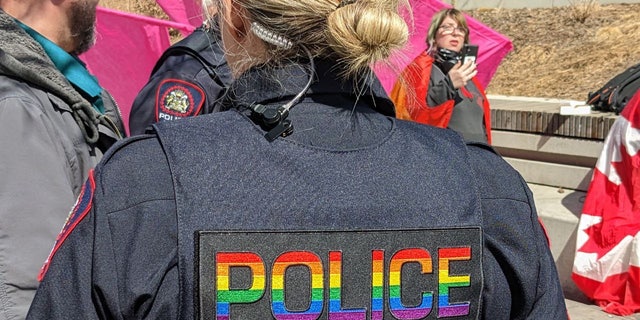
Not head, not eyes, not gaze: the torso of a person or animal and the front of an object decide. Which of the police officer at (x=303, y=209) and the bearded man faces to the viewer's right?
the bearded man

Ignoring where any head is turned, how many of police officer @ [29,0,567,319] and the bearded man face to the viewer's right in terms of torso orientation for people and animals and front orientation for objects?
1

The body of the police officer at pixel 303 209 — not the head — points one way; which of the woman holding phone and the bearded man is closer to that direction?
the woman holding phone

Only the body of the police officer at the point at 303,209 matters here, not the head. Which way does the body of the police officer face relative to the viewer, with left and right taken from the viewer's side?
facing away from the viewer

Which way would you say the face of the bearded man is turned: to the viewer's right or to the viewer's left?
to the viewer's right

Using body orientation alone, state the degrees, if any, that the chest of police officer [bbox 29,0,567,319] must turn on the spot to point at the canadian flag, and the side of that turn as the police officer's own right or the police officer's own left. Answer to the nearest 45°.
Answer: approximately 45° to the police officer's own right

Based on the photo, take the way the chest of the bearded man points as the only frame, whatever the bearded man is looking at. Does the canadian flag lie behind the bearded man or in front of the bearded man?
in front

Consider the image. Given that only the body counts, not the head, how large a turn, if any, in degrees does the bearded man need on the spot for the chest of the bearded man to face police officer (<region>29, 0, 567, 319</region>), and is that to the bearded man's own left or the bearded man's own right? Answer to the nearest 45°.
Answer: approximately 45° to the bearded man's own right

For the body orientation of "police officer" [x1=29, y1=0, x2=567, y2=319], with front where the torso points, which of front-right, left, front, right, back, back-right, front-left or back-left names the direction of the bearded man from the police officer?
front-left

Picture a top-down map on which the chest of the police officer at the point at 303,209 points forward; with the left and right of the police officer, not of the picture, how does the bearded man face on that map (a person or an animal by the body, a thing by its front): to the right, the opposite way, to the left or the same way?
to the right

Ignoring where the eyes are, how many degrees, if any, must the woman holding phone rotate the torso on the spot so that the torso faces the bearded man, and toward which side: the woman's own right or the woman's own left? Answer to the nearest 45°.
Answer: approximately 45° to the woman's own right

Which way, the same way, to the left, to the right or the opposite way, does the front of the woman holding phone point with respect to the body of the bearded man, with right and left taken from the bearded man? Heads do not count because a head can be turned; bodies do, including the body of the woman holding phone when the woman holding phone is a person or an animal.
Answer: to the right

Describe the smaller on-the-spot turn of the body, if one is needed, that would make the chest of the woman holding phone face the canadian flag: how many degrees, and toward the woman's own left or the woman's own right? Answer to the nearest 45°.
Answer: approximately 45° to the woman's own left

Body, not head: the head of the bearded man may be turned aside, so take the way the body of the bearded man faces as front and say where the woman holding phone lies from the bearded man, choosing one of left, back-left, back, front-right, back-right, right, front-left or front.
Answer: front-left

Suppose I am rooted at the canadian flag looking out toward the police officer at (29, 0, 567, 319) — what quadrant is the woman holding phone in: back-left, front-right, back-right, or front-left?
front-right

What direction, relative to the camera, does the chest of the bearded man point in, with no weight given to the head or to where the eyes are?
to the viewer's right

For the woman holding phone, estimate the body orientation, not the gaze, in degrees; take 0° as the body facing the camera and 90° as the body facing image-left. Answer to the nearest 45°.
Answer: approximately 315°
